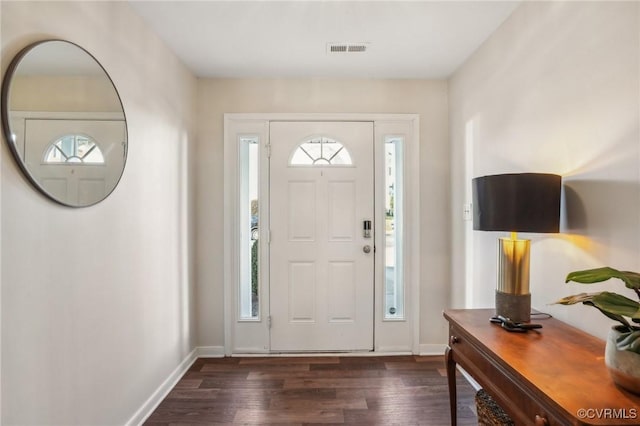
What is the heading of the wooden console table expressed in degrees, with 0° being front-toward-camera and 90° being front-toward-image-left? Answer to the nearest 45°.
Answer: approximately 45°
